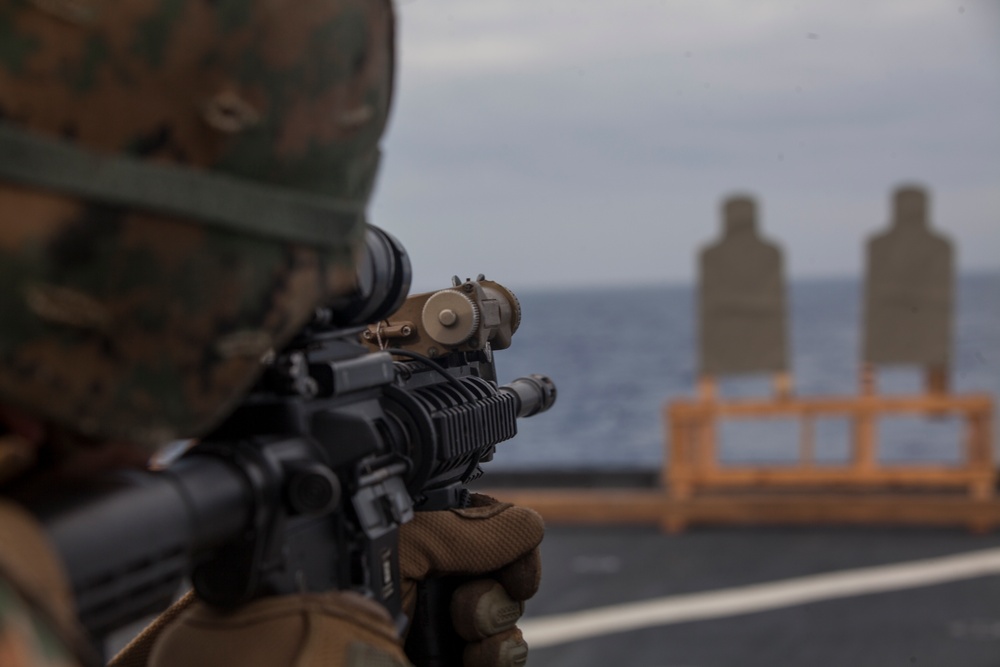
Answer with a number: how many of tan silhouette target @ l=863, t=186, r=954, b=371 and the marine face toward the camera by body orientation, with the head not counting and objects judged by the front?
1

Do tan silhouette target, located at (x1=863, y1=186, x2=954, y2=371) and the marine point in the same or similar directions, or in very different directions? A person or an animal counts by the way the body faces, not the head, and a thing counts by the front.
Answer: very different directions

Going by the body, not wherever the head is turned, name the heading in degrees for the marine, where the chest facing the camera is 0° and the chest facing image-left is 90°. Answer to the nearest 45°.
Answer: approximately 225°

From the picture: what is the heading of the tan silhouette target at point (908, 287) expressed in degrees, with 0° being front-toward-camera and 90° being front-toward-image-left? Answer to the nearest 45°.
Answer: approximately 0°

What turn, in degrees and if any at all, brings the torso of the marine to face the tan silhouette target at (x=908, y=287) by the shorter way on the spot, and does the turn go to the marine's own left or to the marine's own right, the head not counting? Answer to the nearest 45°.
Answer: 0° — they already face it

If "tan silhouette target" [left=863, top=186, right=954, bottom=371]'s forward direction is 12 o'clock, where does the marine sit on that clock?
The marine is roughly at 12 o'clock from the tan silhouette target.

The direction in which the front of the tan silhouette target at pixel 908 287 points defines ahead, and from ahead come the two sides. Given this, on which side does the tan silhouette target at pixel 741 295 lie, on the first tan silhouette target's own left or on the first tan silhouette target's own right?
on the first tan silhouette target's own right
